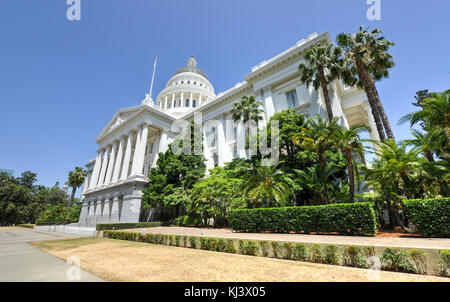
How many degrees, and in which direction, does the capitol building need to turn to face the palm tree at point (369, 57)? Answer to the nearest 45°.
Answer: approximately 90° to its left

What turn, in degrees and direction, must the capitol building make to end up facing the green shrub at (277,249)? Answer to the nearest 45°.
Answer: approximately 45° to its left

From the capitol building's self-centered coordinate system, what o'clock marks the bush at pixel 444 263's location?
The bush is roughly at 10 o'clock from the capitol building.

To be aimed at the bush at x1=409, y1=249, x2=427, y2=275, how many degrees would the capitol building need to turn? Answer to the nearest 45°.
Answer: approximately 45° to its left

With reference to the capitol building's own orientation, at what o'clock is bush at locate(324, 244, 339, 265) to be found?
The bush is roughly at 10 o'clock from the capitol building.

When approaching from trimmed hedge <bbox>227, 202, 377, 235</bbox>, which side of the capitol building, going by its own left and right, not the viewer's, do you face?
left

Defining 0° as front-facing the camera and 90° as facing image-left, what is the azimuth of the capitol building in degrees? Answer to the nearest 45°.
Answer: approximately 45°

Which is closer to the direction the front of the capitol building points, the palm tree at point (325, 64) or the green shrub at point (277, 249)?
the green shrub
